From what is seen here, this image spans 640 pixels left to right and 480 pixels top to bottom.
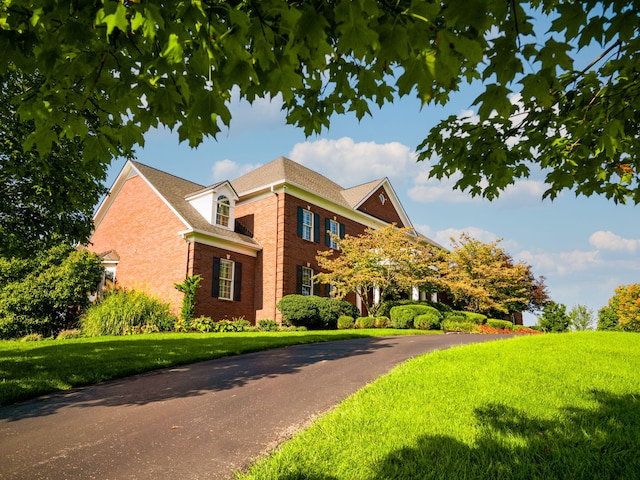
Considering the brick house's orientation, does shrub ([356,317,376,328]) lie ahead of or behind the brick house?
ahead

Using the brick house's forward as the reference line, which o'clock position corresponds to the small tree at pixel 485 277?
The small tree is roughly at 10 o'clock from the brick house.

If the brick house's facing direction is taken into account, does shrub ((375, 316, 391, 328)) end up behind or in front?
in front

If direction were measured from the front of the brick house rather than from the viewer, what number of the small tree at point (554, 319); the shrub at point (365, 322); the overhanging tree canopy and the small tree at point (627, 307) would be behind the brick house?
0

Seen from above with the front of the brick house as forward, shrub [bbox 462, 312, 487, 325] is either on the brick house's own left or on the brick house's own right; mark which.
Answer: on the brick house's own left

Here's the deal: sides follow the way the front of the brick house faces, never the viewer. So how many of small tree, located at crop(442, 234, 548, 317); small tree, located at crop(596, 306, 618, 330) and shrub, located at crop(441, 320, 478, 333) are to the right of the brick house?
0

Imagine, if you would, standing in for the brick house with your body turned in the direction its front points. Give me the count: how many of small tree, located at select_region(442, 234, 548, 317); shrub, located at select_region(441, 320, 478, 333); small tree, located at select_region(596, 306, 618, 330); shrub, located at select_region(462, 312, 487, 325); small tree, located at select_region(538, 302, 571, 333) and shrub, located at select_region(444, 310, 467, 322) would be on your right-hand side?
0

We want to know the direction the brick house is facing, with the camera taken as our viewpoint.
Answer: facing the viewer and to the right of the viewer

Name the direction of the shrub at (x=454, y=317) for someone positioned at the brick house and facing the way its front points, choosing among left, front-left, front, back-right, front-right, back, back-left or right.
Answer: front-left

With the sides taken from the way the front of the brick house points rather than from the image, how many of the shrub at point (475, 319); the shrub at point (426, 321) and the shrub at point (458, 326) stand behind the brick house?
0

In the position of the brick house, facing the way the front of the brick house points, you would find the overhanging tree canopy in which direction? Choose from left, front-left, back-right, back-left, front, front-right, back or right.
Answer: front-right

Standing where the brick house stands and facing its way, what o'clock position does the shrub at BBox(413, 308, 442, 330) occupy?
The shrub is roughly at 11 o'clock from the brick house.

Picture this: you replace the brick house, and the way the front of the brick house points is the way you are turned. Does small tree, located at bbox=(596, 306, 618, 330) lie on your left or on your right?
on your left

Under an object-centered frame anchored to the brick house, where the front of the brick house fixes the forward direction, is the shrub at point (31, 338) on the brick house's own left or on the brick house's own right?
on the brick house's own right

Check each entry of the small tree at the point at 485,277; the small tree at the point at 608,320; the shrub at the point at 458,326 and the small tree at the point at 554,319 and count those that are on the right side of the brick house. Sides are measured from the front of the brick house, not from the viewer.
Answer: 0

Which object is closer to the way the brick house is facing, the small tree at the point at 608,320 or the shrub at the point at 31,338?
the small tree

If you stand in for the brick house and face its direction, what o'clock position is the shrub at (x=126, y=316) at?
The shrub is roughly at 3 o'clock from the brick house.

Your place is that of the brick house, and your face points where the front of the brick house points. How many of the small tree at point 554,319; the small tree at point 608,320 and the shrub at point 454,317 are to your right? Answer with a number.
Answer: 0
